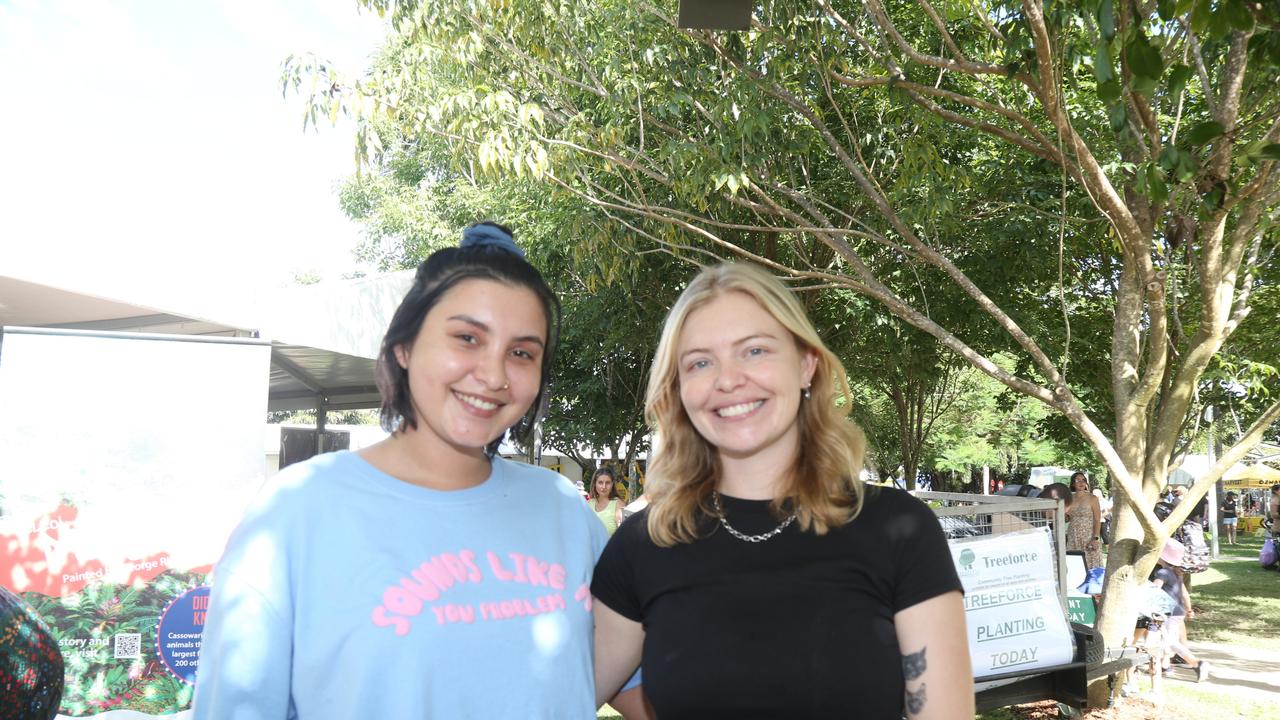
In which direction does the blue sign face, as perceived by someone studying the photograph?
facing the viewer

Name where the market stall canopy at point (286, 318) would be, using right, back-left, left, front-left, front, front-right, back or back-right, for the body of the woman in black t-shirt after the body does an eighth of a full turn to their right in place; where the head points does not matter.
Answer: right

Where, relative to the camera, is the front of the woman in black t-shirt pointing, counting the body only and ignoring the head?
toward the camera

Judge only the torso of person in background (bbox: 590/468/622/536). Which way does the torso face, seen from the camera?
toward the camera

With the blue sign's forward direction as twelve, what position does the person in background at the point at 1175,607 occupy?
The person in background is roughly at 9 o'clock from the blue sign.

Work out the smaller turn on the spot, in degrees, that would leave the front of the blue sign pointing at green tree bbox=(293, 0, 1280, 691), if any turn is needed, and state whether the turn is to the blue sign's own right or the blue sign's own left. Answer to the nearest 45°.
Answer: approximately 90° to the blue sign's own left

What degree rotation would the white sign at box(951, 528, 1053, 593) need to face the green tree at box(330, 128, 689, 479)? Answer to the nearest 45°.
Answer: approximately 135° to its right

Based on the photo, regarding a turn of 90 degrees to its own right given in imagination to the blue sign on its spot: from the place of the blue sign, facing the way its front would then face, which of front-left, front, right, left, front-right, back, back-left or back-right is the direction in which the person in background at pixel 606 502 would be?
back-right

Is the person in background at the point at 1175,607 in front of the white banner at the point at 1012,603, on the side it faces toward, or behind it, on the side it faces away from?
behind

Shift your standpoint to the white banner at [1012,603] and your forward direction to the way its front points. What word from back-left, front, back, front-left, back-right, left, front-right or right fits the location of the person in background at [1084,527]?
back

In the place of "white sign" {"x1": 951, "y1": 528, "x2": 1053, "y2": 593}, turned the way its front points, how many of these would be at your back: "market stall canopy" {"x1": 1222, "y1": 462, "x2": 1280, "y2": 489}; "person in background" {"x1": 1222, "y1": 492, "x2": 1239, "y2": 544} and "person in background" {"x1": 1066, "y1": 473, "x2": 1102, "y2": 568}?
3

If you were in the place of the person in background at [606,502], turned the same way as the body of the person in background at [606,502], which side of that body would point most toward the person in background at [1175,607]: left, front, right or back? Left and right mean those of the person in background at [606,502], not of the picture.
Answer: left

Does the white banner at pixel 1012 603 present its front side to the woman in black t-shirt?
yes

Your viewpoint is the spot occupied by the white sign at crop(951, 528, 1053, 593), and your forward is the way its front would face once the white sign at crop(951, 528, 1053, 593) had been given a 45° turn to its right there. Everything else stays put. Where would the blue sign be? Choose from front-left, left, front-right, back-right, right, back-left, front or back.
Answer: front-right

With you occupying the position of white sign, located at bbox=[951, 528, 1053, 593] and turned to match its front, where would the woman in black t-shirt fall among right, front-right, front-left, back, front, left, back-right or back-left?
front
